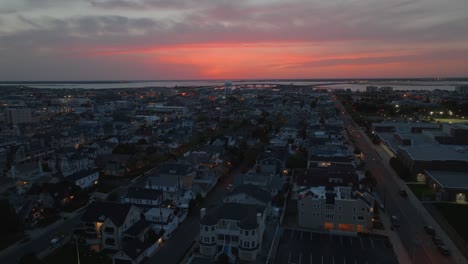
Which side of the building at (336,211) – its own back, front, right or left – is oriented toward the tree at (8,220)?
right

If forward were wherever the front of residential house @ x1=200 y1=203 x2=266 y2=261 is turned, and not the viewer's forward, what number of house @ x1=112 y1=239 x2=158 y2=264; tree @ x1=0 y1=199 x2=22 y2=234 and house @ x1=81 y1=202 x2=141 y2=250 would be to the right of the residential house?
3

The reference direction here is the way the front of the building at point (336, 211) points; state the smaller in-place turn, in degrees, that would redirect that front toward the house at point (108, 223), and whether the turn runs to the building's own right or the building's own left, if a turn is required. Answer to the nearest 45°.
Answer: approximately 45° to the building's own right

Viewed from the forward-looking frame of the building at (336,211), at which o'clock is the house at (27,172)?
The house is roughly at 3 o'clock from the building.

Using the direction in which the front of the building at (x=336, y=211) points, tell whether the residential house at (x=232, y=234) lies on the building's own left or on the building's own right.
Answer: on the building's own right

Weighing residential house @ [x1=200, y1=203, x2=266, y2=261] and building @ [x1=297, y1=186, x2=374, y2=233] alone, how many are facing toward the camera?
2

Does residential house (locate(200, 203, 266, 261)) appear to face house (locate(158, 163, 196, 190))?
no

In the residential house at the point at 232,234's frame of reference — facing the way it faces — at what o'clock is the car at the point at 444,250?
The car is roughly at 9 o'clock from the residential house.

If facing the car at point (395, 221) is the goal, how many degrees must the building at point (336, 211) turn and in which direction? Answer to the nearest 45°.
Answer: approximately 135° to its left

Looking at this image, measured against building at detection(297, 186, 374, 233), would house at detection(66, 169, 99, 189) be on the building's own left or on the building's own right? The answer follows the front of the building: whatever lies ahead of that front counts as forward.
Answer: on the building's own right

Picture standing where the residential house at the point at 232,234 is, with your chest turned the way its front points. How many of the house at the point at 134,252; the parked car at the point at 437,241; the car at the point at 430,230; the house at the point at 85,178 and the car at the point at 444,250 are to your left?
3

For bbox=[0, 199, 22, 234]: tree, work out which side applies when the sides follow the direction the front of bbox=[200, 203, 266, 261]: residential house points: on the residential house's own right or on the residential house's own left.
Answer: on the residential house's own right

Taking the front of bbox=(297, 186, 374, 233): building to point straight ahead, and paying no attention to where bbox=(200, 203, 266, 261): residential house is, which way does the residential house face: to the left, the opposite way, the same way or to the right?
the same way

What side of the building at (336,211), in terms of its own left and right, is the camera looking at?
front

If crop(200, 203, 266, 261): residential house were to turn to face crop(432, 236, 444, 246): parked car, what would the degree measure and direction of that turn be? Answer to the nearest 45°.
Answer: approximately 90° to its left

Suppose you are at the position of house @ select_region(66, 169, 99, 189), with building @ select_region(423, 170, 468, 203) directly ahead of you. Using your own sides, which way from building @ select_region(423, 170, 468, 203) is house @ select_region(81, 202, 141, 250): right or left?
right

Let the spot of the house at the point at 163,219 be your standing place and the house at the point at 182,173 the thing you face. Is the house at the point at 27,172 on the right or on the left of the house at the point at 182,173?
left

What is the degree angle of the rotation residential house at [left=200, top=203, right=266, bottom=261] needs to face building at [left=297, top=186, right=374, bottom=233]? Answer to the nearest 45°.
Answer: approximately 135° to its left

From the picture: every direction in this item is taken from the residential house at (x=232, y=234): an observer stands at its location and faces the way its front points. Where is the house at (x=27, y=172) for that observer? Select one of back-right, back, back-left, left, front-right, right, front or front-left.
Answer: back-right
